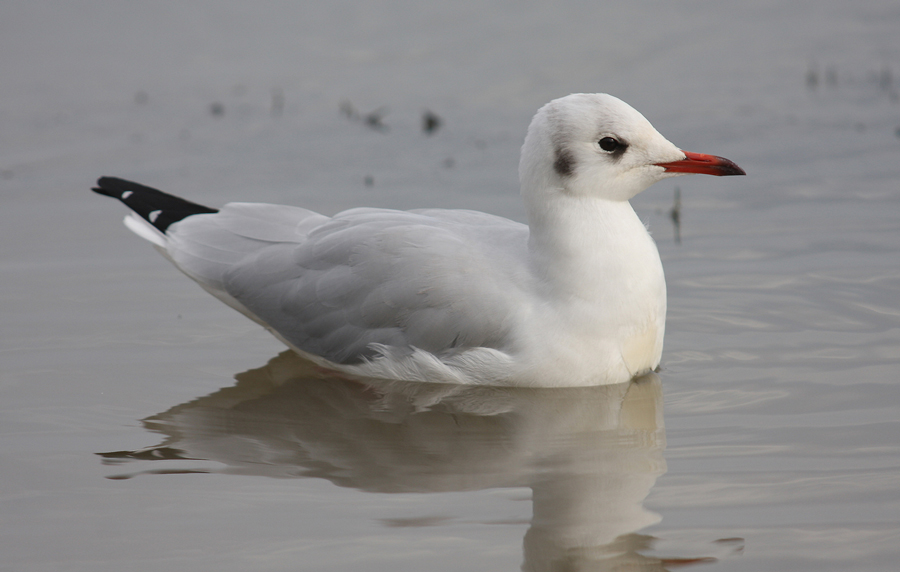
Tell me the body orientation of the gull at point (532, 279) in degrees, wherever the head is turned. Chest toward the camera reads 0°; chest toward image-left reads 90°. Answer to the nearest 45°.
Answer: approximately 270°
